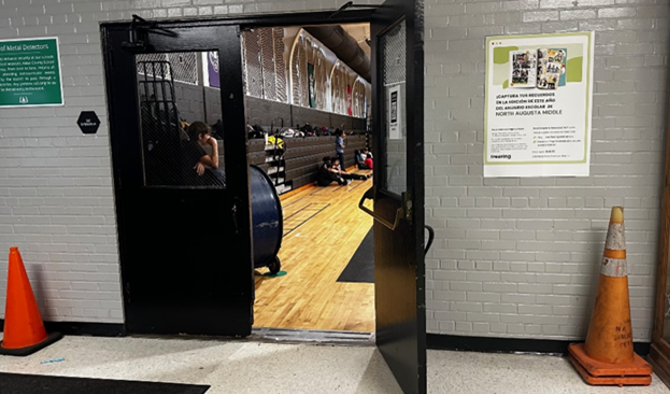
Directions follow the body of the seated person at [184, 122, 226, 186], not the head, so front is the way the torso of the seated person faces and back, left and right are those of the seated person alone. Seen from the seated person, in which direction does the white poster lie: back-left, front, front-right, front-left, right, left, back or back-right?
front-right

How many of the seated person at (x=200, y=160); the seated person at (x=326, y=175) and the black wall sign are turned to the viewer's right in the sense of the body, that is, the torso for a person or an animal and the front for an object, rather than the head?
2

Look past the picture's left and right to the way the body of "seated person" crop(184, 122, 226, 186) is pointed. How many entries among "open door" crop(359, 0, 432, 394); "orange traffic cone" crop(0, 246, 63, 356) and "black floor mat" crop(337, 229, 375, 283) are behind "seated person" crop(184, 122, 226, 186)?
1

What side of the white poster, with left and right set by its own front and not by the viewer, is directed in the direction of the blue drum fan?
right

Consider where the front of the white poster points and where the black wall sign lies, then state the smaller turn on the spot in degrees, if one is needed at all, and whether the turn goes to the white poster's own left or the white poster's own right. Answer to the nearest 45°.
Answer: approximately 45° to the white poster's own right

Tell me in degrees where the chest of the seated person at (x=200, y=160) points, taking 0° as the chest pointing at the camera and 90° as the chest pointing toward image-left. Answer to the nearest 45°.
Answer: approximately 270°

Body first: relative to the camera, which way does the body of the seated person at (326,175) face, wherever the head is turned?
to the viewer's right

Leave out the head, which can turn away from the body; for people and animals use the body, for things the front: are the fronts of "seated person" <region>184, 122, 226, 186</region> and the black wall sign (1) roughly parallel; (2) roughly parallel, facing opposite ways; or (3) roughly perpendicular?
roughly perpendicular

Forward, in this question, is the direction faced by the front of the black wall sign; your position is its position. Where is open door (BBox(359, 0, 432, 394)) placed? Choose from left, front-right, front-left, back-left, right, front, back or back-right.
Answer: front-left

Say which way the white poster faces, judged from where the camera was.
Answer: facing the viewer and to the left of the viewer

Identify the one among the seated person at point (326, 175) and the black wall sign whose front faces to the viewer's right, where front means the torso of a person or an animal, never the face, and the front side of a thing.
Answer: the seated person

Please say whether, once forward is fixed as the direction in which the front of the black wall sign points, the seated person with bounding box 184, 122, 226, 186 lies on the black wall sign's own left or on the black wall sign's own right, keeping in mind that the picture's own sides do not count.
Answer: on the black wall sign's own left

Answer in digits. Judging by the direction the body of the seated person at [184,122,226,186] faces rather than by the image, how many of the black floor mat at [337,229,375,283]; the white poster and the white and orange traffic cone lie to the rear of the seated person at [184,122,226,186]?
0

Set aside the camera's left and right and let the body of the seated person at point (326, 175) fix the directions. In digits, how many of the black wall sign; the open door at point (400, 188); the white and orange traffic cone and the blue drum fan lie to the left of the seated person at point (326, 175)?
0
